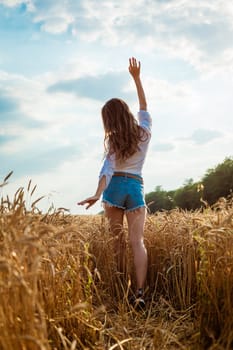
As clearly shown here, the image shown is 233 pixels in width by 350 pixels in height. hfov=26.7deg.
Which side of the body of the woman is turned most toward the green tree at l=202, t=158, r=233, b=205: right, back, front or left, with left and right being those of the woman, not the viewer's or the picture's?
front

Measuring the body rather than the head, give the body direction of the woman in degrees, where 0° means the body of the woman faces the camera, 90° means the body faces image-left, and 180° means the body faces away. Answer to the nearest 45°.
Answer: approximately 180°

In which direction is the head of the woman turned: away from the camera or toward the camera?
away from the camera
